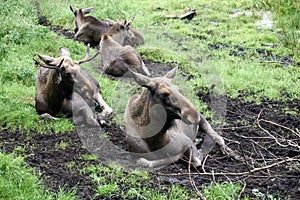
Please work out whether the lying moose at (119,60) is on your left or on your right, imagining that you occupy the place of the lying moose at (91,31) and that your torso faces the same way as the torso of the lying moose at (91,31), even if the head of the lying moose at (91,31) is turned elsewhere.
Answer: on your left

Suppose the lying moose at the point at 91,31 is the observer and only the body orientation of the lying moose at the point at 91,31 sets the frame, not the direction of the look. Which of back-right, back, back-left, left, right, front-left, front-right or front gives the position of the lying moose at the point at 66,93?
left

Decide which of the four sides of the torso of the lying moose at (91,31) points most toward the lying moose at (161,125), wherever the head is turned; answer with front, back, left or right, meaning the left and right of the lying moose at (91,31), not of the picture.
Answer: left

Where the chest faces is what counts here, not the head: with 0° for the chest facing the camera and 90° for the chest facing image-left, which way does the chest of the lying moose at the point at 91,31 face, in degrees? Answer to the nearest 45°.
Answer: approximately 90°
